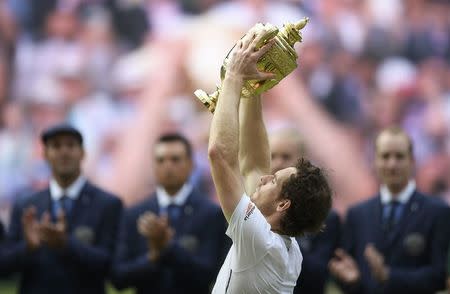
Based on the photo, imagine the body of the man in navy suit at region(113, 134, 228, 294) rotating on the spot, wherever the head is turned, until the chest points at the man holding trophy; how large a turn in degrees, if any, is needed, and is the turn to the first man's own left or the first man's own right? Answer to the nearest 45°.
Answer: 0° — they already face them

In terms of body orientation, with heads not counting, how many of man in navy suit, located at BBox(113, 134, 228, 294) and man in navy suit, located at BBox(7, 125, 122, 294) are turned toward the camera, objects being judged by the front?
2

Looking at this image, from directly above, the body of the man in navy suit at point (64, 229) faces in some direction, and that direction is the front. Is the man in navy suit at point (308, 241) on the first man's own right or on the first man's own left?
on the first man's own left

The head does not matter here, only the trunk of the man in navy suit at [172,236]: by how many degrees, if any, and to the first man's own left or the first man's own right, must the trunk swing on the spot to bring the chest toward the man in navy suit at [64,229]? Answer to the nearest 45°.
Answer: approximately 90° to the first man's own right

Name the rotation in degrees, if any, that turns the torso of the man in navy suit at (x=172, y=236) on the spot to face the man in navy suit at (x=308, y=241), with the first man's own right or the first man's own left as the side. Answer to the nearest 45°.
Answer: approximately 90° to the first man's own left

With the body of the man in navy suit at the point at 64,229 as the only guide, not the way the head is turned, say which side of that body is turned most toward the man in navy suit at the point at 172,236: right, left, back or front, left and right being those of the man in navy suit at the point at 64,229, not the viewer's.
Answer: left

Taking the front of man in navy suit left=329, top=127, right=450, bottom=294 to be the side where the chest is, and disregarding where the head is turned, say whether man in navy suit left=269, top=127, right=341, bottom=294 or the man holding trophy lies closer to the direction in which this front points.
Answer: the man holding trophy

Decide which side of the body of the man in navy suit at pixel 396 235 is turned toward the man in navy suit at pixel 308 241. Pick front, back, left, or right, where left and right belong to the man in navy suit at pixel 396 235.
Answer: right

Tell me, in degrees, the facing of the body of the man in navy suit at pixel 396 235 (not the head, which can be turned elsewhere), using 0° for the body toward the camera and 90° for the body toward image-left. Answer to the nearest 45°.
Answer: approximately 0°

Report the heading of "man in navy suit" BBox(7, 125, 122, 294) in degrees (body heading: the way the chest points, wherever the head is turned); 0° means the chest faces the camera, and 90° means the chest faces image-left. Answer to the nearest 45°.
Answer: approximately 0°

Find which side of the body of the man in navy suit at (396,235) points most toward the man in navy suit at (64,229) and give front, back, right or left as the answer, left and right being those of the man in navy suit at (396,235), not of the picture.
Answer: right
